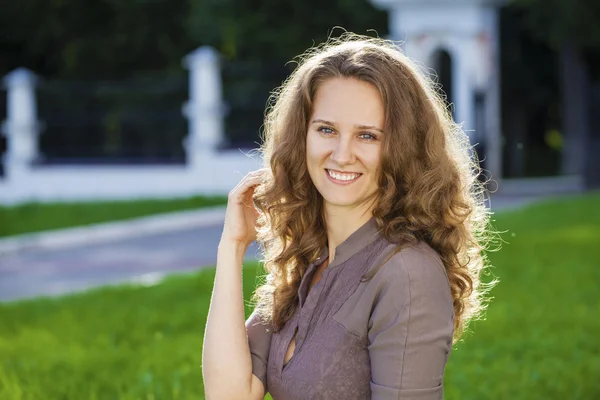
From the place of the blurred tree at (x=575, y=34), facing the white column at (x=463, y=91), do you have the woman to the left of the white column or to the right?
left

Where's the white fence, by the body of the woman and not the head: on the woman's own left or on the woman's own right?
on the woman's own right

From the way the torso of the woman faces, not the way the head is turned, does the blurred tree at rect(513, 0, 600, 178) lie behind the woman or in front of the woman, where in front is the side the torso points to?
behind

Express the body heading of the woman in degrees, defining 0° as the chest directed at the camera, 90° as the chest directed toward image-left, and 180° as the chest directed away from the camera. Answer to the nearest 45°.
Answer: approximately 45°

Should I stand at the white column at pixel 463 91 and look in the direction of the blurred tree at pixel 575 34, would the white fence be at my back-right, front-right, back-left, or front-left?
back-left
